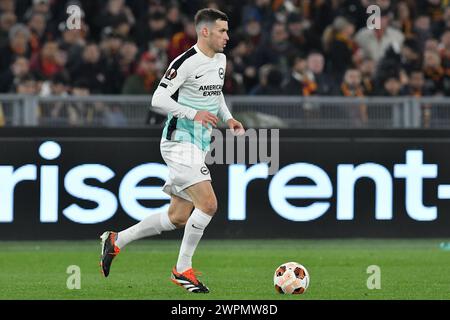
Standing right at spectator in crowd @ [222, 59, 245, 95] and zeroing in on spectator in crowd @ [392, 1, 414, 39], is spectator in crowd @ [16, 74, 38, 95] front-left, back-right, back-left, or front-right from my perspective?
back-left

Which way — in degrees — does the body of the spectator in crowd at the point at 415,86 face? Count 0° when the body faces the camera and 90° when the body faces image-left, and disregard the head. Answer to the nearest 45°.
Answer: approximately 0°

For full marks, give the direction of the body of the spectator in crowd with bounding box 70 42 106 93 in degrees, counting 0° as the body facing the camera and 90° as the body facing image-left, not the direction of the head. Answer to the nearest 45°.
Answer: approximately 0°

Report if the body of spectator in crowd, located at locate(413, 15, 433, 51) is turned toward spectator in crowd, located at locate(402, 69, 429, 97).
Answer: yes

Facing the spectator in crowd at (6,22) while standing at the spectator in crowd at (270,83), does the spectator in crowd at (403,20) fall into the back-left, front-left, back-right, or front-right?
back-right

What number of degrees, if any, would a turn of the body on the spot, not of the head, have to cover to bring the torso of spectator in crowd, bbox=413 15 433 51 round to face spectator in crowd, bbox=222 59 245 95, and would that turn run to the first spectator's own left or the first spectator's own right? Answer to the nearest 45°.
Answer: approximately 45° to the first spectator's own right

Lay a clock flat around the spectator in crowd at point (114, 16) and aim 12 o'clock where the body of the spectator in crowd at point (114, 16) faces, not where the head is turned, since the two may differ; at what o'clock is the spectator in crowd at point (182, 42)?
the spectator in crowd at point (182, 42) is roughly at 10 o'clock from the spectator in crowd at point (114, 16).
